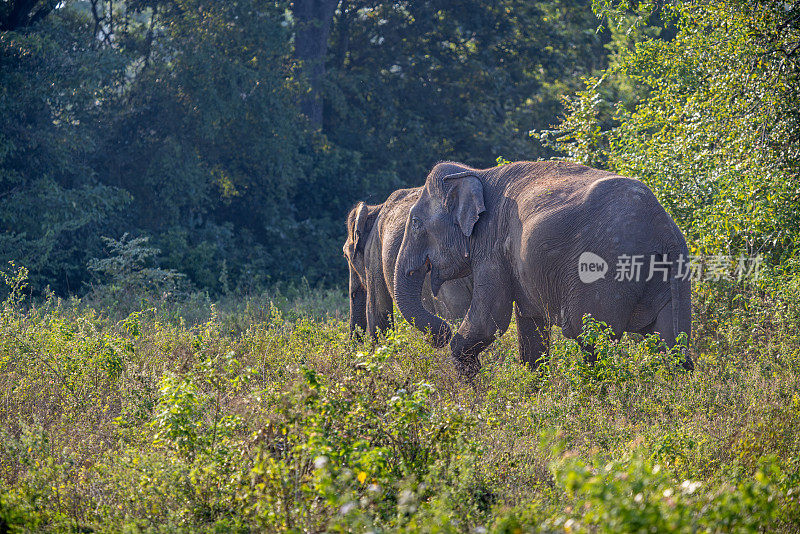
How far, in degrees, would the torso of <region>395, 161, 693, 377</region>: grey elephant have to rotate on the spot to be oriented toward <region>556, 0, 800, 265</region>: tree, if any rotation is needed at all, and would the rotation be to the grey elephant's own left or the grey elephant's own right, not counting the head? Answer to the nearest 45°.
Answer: approximately 135° to the grey elephant's own right

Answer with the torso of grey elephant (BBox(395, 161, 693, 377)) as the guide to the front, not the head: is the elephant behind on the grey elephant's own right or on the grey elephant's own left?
on the grey elephant's own right

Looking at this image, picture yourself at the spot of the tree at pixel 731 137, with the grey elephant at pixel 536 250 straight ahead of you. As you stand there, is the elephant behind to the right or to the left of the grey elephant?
right

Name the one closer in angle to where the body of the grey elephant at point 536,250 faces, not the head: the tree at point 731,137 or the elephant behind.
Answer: the elephant behind

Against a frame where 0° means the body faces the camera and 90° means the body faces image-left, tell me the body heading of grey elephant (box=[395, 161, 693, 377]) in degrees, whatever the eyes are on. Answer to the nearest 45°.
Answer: approximately 90°
